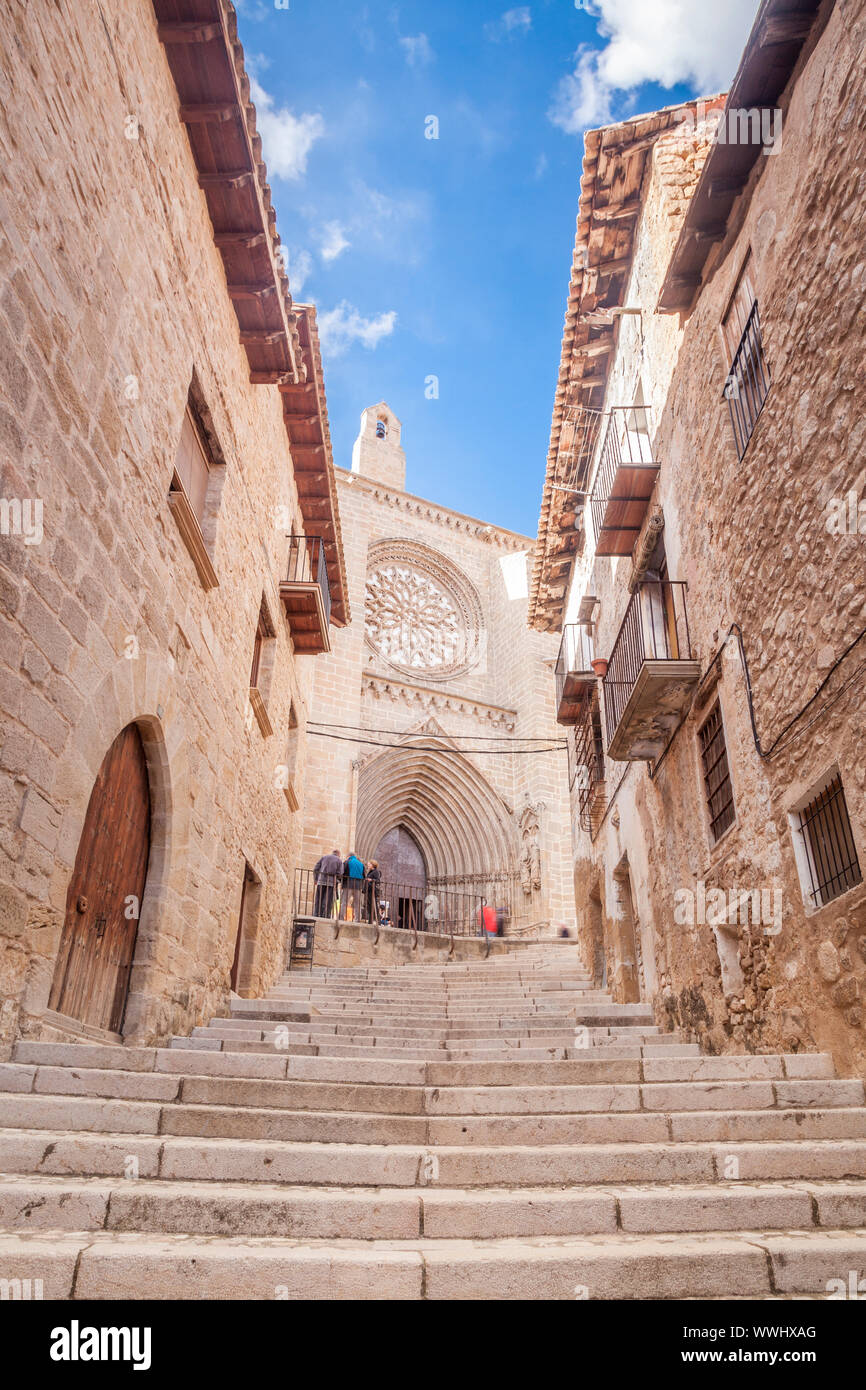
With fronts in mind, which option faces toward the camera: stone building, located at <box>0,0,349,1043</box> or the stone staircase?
the stone staircase

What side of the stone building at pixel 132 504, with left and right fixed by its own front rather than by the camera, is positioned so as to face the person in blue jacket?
left

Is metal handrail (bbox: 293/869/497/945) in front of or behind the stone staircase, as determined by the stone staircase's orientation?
behind

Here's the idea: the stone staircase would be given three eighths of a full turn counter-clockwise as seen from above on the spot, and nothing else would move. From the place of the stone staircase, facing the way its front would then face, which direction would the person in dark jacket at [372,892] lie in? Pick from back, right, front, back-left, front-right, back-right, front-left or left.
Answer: front-left

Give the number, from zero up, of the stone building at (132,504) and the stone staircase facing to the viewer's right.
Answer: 1

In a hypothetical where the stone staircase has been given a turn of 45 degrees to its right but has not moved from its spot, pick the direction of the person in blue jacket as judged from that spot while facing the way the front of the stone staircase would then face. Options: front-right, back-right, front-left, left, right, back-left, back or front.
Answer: back-right

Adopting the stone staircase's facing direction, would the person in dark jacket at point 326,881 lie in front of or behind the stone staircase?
behind

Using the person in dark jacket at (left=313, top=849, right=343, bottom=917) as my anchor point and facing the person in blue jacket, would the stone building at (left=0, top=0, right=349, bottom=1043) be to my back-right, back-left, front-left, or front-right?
back-right

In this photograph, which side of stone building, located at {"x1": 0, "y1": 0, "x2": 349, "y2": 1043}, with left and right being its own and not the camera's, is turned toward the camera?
right

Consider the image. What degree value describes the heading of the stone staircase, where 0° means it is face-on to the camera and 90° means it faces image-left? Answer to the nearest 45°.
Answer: approximately 0°

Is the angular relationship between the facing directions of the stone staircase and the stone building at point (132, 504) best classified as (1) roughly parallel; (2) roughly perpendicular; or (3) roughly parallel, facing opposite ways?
roughly perpendicular

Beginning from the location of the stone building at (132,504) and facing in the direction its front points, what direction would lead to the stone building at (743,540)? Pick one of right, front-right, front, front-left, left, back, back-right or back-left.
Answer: front

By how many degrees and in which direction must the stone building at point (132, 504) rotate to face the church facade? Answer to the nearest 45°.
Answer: approximately 45° to its left

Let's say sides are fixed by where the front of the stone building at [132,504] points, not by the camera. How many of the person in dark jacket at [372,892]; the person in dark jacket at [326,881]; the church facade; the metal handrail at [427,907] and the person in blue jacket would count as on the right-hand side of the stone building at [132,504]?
0

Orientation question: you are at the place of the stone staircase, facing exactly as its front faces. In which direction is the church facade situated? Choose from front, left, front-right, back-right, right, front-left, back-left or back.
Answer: back

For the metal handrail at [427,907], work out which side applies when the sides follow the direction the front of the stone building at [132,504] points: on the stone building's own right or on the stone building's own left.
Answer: on the stone building's own left
